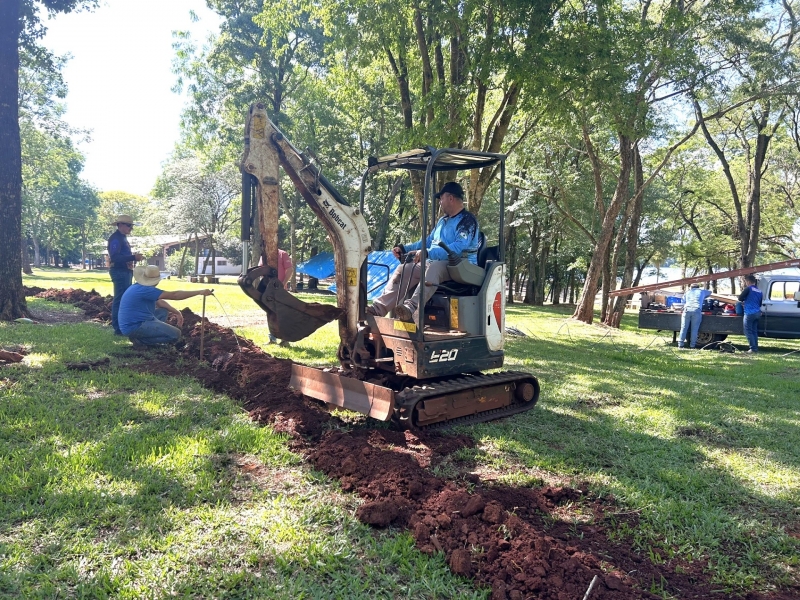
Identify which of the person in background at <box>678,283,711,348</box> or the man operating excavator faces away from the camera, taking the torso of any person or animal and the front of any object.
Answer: the person in background

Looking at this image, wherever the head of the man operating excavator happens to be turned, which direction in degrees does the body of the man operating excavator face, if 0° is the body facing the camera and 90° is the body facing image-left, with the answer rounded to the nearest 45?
approximately 45°

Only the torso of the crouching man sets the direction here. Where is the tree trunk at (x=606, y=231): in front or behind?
in front

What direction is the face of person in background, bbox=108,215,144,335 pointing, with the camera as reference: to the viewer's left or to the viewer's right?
to the viewer's right

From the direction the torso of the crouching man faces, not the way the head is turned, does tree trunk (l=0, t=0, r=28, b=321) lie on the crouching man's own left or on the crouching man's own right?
on the crouching man's own left

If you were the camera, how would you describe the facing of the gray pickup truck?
facing to the right of the viewer

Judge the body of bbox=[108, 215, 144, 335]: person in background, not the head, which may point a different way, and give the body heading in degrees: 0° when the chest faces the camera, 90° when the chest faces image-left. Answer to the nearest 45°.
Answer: approximately 270°

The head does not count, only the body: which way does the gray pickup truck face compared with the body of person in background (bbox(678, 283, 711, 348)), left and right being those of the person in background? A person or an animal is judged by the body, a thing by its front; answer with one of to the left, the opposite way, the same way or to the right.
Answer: to the right

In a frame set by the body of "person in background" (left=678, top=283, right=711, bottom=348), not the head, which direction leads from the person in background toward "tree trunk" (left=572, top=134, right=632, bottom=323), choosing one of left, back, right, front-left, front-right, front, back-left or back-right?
front-left

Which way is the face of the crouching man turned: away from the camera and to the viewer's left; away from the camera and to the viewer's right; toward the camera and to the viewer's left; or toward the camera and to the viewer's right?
away from the camera and to the viewer's right
